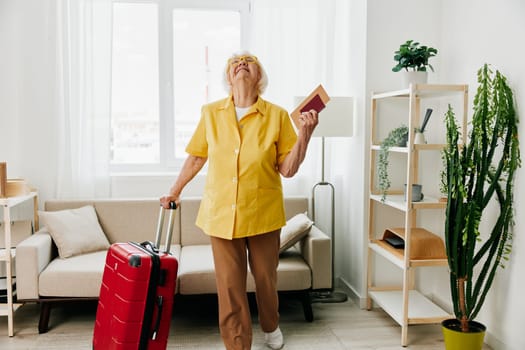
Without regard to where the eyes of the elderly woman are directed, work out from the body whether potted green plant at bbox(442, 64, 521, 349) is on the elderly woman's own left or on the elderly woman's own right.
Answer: on the elderly woman's own left

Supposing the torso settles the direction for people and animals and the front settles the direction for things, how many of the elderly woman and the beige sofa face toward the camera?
2

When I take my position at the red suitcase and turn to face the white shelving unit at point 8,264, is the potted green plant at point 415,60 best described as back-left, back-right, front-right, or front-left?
back-right

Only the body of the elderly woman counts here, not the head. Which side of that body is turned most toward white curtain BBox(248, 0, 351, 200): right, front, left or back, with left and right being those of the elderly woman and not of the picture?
back

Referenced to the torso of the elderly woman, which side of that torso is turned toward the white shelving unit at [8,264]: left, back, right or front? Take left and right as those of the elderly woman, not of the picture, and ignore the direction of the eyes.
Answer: right

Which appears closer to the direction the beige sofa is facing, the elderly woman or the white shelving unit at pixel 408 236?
the elderly woman

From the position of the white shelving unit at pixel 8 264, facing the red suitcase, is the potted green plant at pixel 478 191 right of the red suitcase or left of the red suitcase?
left

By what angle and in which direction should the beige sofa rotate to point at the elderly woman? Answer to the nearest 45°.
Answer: approximately 45° to its left

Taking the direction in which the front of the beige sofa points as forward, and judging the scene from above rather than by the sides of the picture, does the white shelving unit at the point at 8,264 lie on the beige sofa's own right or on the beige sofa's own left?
on the beige sofa's own right

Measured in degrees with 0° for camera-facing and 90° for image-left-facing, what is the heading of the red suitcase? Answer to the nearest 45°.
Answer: approximately 45°

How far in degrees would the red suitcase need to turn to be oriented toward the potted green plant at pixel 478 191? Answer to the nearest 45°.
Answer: approximately 135° to its left
